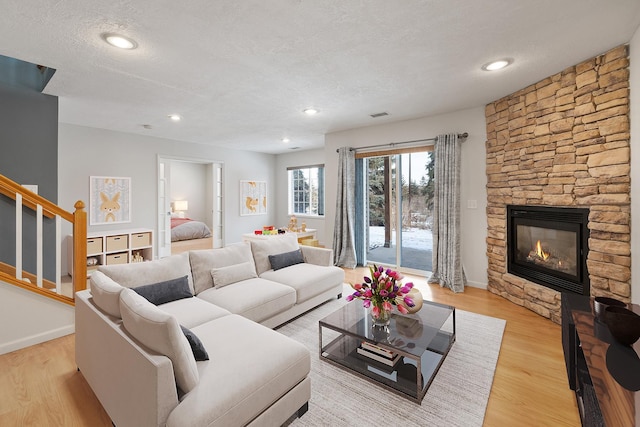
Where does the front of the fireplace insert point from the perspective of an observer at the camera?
facing the viewer and to the left of the viewer

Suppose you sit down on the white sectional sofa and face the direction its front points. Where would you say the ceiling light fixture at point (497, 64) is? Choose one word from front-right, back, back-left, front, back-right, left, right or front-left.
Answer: front-left

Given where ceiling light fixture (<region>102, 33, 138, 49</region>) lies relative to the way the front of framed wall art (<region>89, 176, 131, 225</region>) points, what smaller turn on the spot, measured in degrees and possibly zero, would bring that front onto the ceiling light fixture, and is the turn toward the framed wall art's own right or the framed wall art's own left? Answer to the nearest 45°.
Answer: approximately 45° to the framed wall art's own right

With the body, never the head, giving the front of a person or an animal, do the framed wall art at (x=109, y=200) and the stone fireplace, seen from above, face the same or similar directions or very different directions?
very different directions

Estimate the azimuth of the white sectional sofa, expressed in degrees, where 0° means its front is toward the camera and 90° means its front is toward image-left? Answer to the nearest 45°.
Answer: approximately 315°

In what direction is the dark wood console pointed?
to the viewer's left

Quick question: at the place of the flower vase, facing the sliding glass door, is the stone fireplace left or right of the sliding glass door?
right

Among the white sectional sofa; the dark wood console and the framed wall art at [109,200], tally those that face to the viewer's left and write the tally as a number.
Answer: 1

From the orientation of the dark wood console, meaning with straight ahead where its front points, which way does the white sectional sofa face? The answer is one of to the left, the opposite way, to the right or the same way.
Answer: the opposite way

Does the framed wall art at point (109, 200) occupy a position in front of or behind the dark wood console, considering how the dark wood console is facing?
in front

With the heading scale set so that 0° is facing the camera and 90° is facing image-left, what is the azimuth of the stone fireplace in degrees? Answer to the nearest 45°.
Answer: approximately 45°

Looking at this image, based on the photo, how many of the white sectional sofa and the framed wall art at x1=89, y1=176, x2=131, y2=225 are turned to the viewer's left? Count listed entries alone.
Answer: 0

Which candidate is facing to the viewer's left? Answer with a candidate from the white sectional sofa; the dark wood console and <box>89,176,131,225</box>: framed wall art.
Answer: the dark wood console

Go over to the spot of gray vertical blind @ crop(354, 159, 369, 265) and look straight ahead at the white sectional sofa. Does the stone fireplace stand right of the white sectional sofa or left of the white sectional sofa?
left

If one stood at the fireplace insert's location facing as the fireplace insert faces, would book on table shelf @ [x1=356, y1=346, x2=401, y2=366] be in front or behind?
in front

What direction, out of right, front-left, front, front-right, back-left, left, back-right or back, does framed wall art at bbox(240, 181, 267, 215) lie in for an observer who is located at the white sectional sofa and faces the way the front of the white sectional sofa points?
back-left
